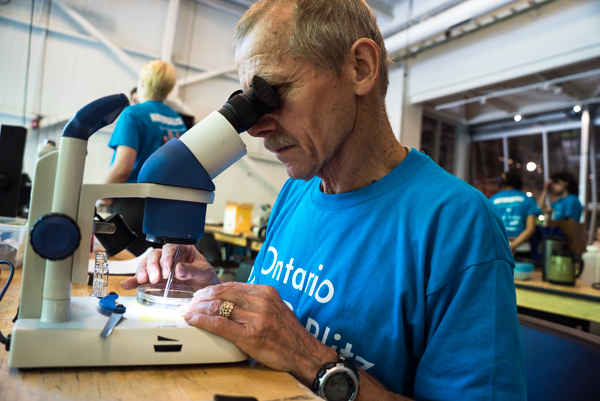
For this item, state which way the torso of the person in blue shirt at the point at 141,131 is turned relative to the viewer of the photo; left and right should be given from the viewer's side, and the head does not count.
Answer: facing away from the viewer and to the left of the viewer

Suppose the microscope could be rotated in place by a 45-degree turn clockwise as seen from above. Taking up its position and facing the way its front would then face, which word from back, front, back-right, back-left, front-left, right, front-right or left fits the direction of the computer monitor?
front-left

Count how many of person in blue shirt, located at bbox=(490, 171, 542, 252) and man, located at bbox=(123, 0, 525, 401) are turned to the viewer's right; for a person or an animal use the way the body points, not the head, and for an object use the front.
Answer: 0

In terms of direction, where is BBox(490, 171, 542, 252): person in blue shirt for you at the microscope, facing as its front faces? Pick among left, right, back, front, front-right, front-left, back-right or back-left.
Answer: front-left

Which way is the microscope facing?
to the viewer's right

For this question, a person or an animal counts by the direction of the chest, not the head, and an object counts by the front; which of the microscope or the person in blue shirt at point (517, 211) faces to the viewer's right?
the microscope

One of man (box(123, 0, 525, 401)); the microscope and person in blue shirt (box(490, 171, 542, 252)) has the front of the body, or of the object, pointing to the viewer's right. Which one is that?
the microscope

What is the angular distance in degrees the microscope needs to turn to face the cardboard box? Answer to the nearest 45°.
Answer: approximately 90° to its left

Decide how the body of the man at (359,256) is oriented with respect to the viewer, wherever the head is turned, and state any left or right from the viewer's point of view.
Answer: facing the viewer and to the left of the viewer

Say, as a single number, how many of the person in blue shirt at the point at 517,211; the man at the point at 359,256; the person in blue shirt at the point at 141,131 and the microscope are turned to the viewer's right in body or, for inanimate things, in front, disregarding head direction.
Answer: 1
